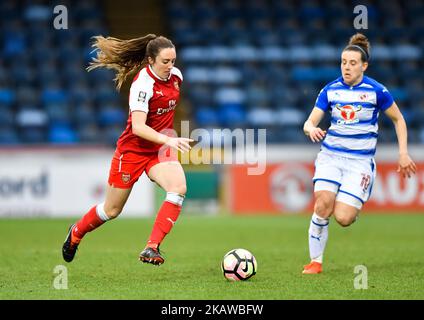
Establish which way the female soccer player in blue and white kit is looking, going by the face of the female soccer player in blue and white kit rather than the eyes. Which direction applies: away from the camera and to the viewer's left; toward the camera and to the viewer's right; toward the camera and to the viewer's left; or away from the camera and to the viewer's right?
toward the camera and to the viewer's left

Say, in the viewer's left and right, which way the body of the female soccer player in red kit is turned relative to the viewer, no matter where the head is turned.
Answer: facing the viewer and to the right of the viewer

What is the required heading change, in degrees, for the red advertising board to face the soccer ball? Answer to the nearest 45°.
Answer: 0° — it already faces it

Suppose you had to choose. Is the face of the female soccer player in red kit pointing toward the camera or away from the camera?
toward the camera

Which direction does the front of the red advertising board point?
toward the camera

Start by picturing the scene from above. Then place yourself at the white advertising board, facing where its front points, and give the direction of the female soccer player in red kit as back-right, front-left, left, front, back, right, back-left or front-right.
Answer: front

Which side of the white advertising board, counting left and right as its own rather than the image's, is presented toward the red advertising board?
left

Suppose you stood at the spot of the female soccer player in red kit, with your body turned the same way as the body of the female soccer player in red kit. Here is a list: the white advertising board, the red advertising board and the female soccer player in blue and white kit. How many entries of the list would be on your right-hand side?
0

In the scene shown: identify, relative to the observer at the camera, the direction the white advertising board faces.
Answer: facing the viewer

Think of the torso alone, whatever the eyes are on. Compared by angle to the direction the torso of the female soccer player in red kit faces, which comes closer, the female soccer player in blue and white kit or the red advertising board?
the female soccer player in blue and white kit

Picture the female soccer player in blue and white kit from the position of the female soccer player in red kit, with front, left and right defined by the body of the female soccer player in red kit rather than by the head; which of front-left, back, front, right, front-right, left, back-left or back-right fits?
front-left

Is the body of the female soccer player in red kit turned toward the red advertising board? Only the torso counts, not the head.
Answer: no

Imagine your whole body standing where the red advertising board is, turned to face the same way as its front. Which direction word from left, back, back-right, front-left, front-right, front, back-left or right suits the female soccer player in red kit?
front

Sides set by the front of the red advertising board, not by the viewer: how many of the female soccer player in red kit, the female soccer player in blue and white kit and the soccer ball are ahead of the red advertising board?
3

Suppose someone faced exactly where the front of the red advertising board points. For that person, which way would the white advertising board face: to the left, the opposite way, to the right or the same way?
the same way
